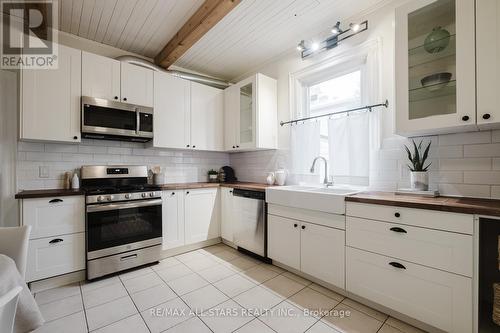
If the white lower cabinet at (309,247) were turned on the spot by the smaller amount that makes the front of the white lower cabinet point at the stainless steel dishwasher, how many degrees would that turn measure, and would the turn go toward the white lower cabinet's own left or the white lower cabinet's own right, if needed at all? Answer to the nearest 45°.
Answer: approximately 90° to the white lower cabinet's own right

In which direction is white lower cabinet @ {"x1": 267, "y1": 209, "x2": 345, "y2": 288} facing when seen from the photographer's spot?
facing the viewer and to the left of the viewer

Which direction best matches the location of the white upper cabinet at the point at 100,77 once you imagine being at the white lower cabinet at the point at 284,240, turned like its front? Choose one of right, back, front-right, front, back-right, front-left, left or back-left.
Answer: front-right

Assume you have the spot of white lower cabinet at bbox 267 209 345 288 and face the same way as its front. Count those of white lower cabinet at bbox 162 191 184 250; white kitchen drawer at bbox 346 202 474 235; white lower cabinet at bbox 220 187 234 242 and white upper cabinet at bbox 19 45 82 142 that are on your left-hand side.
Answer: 1

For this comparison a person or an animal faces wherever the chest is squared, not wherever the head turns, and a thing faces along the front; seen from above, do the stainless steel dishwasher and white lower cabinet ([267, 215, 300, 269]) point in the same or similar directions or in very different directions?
same or similar directions

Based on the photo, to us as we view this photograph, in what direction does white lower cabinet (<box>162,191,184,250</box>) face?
facing the viewer and to the right of the viewer

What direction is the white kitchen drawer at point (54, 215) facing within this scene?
toward the camera

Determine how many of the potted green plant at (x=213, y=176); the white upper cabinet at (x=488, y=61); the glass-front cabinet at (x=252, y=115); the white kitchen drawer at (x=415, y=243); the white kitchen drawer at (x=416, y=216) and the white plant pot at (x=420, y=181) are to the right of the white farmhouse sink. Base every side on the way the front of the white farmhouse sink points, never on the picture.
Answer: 2

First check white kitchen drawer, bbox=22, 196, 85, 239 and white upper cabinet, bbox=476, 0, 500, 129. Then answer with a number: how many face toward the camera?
2

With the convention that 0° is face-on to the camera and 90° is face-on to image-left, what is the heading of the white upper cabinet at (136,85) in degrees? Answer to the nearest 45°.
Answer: approximately 315°

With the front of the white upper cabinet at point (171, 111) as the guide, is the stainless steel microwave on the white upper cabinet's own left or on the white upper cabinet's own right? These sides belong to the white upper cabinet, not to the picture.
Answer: on the white upper cabinet's own right
